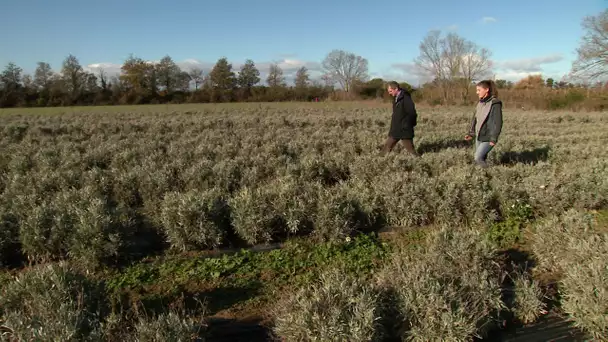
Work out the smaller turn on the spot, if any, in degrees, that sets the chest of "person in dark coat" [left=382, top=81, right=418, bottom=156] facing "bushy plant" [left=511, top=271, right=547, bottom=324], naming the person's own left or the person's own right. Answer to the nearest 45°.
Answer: approximately 90° to the person's own left

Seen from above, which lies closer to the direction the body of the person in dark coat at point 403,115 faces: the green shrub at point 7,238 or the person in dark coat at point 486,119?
the green shrub

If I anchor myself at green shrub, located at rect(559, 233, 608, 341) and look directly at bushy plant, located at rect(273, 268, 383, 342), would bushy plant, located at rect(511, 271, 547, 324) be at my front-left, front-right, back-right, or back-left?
front-right
